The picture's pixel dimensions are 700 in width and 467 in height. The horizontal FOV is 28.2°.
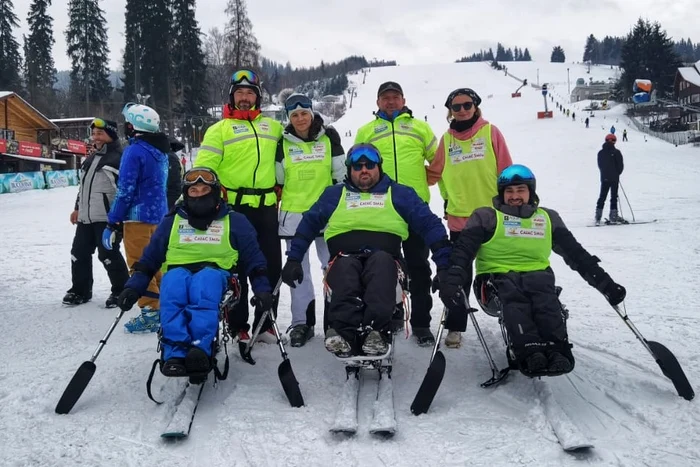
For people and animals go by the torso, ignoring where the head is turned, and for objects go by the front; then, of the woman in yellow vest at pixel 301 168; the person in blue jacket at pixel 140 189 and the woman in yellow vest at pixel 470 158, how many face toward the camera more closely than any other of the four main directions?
2

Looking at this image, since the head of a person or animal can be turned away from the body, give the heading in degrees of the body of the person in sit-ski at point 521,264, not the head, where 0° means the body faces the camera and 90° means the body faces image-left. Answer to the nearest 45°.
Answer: approximately 0°

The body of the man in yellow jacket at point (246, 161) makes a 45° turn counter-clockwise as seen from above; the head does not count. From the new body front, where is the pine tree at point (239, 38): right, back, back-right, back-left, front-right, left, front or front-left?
back-left

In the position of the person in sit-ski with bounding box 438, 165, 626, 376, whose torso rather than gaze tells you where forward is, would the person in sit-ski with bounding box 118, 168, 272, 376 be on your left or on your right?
on your right

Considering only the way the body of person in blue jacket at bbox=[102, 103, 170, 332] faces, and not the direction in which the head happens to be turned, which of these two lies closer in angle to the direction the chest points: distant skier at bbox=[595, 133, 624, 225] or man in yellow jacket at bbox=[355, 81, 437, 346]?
the distant skier

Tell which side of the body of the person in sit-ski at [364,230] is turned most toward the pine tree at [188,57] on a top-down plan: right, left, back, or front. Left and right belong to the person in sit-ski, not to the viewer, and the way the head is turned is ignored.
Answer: back

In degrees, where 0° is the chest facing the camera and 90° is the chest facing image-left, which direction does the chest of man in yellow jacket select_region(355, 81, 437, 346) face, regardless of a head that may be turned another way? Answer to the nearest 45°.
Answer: approximately 0°
